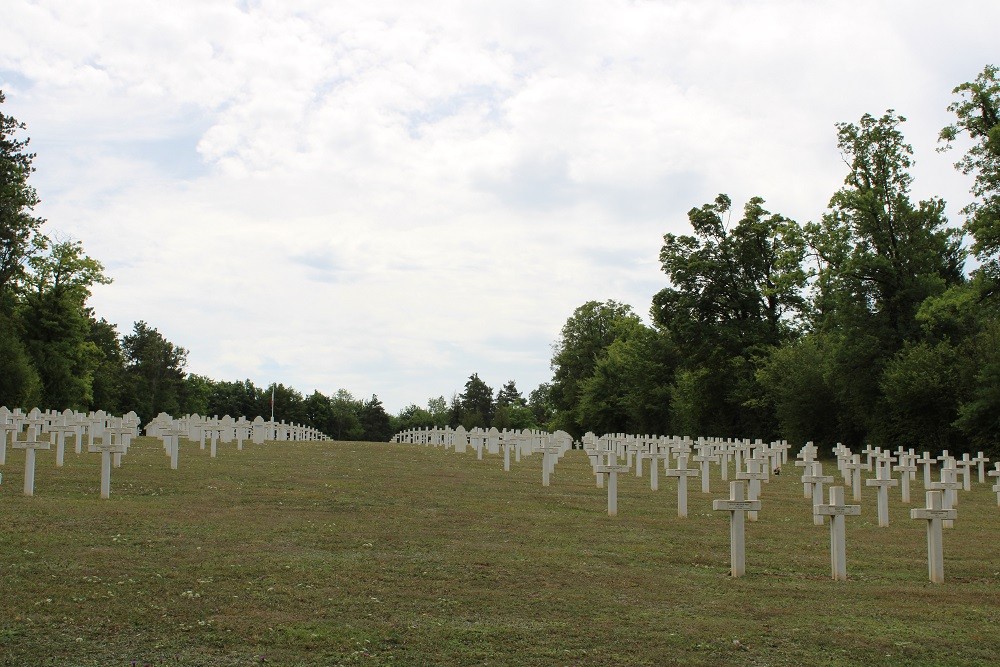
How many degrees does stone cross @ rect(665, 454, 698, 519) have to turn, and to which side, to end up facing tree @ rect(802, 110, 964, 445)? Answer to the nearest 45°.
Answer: approximately 180°

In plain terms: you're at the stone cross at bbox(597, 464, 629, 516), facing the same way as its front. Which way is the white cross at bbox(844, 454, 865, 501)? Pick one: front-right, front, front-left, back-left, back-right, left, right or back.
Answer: back-left

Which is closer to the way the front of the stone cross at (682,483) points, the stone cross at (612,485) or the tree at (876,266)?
the stone cross

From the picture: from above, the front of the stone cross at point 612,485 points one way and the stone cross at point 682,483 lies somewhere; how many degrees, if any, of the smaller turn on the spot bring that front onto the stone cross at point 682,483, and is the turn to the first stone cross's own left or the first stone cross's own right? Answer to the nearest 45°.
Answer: approximately 90° to the first stone cross's own left

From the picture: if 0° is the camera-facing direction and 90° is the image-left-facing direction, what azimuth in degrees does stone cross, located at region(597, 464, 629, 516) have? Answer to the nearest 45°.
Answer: approximately 0°

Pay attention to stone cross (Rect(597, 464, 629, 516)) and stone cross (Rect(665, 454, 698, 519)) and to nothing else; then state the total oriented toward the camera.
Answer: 2

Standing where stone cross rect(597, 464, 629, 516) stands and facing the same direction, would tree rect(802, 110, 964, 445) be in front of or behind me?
behind

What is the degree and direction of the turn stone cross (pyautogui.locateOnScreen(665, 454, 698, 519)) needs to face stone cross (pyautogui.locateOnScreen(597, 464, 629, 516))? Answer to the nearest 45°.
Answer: approximately 90° to its right
